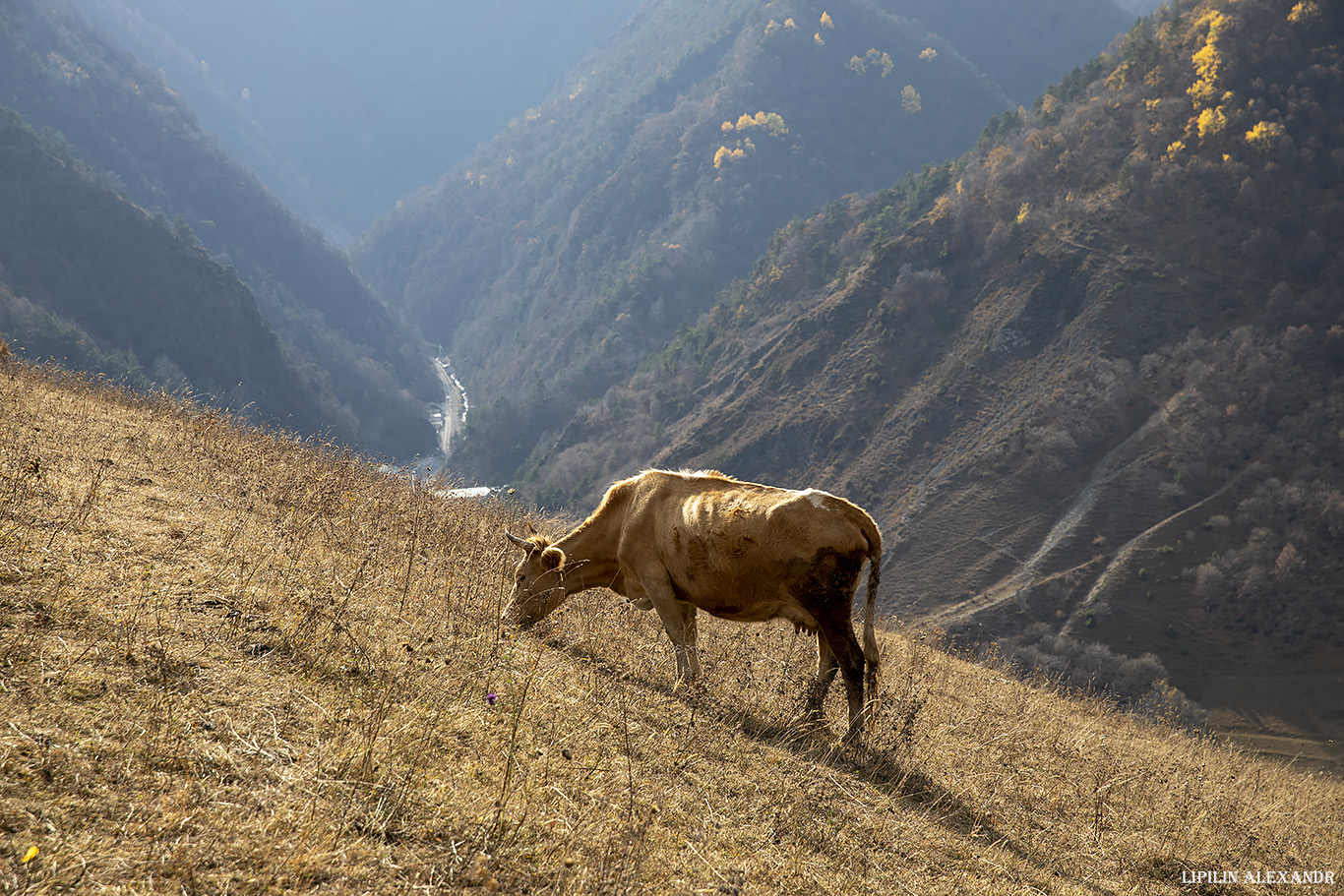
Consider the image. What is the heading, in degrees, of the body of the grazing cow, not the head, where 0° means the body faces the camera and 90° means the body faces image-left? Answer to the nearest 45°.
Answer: approximately 90°
